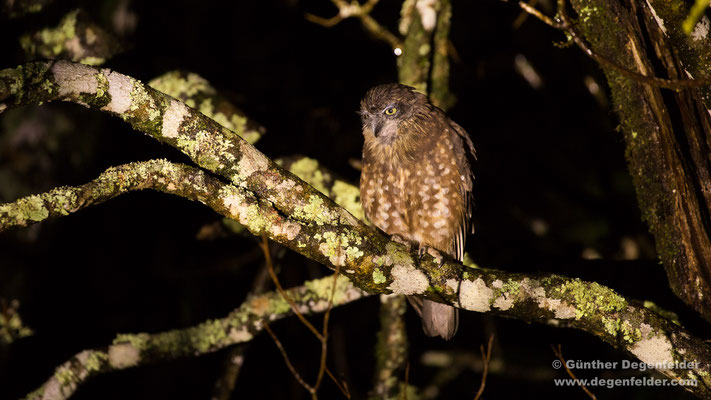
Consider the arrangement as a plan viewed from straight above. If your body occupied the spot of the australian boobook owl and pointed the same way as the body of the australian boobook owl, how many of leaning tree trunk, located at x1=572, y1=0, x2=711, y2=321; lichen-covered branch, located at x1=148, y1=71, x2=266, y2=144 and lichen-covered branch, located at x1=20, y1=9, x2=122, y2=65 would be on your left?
1

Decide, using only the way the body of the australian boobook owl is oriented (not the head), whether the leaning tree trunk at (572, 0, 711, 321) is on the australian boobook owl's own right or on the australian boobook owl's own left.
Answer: on the australian boobook owl's own left

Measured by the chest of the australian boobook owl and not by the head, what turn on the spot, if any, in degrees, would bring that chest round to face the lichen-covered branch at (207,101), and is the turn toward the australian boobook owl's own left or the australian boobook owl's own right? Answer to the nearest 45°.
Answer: approximately 45° to the australian boobook owl's own right

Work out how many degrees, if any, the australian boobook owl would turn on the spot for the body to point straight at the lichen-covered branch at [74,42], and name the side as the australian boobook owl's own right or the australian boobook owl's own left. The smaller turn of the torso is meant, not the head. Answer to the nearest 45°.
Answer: approximately 45° to the australian boobook owl's own right

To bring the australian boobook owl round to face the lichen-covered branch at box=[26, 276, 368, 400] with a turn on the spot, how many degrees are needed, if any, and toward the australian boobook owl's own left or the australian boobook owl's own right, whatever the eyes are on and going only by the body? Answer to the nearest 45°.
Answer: approximately 45° to the australian boobook owl's own right

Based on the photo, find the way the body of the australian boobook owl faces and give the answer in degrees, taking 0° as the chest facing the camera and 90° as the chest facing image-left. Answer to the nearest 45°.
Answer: approximately 45°
